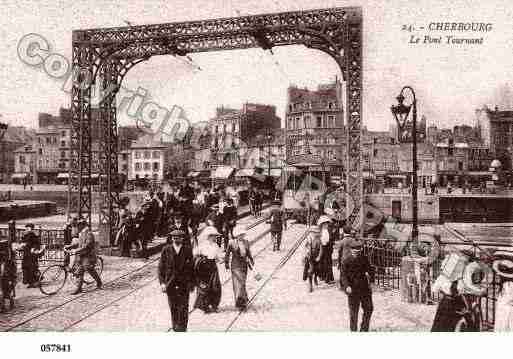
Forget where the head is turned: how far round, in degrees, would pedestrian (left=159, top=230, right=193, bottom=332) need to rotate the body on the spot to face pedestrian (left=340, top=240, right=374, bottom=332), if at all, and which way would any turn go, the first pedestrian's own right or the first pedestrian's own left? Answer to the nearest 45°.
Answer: approximately 90° to the first pedestrian's own left

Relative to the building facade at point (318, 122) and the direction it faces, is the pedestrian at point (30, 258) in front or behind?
in front

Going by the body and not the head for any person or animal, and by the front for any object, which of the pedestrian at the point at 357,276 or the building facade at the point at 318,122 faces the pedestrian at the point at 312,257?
the building facade

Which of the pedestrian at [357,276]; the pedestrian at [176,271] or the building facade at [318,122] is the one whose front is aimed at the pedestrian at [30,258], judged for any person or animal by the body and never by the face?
the building facade

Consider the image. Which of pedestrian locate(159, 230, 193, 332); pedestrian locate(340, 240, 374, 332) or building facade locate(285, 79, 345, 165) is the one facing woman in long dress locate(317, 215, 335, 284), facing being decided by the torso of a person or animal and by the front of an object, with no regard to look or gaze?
the building facade

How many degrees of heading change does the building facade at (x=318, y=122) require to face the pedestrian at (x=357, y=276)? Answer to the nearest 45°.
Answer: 0° — it already faces them

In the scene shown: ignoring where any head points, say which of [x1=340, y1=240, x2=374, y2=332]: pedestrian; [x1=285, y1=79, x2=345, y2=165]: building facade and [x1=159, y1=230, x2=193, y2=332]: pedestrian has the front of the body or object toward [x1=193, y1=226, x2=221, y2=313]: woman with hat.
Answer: the building facade

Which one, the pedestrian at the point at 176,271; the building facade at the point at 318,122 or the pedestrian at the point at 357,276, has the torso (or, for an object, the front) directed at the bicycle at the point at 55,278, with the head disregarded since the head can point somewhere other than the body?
the building facade

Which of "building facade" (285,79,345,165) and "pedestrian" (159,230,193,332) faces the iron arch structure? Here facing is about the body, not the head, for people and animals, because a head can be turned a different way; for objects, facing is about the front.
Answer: the building facade

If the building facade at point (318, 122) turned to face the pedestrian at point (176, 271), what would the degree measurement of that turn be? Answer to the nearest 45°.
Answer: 0° — it already faces them

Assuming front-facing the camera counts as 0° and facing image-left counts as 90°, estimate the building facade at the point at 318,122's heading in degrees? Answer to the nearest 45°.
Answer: approximately 0°

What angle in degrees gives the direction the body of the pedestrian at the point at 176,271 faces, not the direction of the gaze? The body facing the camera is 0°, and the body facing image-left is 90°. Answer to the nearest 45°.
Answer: approximately 0°

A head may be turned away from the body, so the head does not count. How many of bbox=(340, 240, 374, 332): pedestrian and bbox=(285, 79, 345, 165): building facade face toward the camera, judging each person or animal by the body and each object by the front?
2
